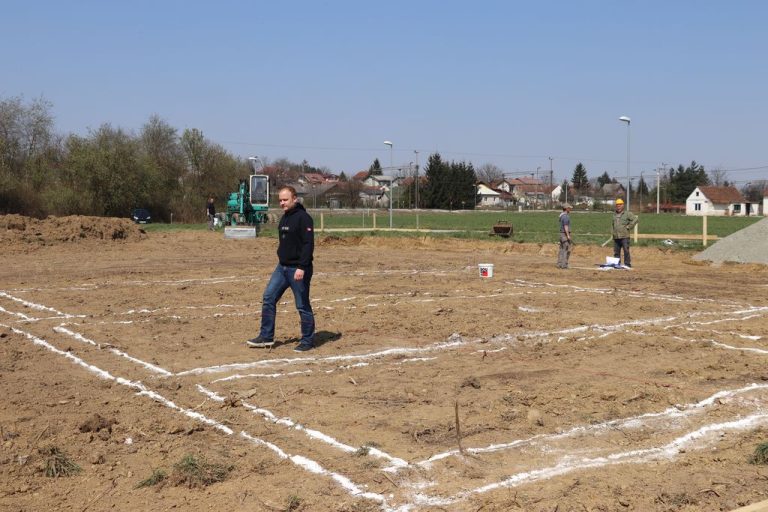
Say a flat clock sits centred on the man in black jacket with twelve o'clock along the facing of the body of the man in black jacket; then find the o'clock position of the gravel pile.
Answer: The gravel pile is roughly at 6 o'clock from the man in black jacket.

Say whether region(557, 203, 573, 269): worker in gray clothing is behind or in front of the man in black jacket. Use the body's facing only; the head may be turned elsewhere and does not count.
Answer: behind

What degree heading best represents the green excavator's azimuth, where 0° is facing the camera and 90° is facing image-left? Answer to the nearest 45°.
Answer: approximately 0°

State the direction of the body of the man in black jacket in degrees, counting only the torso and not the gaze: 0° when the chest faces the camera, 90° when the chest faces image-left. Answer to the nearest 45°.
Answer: approximately 45°

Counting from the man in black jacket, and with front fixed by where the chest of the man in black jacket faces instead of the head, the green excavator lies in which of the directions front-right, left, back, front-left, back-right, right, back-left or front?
back-right

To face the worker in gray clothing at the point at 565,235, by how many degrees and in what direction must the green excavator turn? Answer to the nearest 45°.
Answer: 0° — it already faces them

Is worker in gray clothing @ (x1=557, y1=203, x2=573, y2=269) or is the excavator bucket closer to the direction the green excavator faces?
the worker in gray clothing

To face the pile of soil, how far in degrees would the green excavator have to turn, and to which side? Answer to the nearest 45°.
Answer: approximately 45° to its right

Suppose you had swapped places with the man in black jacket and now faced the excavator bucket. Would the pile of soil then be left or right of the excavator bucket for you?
left
